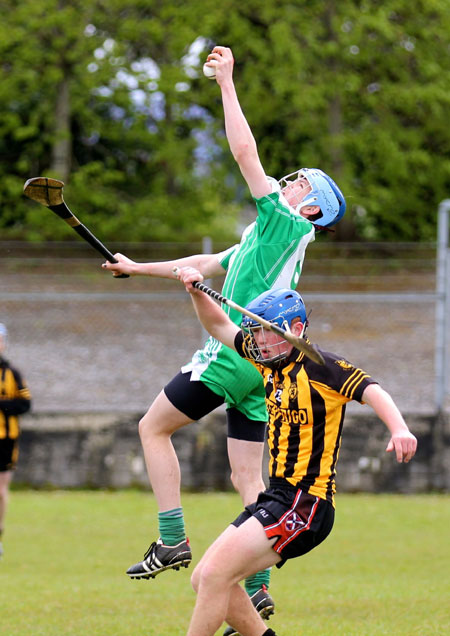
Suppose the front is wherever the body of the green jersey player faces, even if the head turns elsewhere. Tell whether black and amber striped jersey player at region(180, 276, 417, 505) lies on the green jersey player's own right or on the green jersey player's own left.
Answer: on the green jersey player's own left

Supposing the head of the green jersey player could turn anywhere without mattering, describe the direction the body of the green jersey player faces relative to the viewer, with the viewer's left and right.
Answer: facing to the left of the viewer

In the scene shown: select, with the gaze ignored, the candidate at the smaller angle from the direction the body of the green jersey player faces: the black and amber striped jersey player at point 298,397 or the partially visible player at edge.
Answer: the partially visible player at edge
